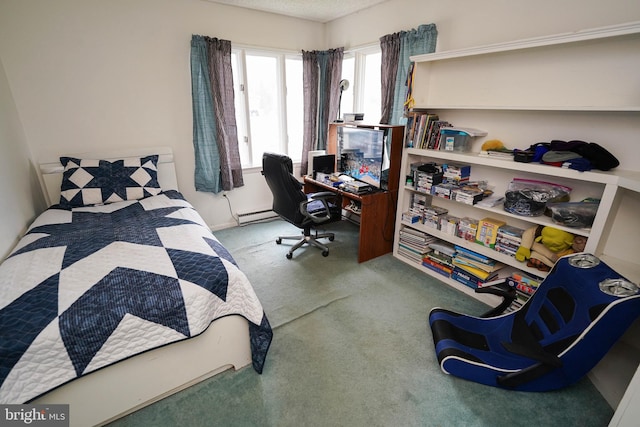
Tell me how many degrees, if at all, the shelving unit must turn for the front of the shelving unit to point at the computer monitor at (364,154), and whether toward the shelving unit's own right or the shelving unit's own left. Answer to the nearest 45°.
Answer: approximately 45° to the shelving unit's own right

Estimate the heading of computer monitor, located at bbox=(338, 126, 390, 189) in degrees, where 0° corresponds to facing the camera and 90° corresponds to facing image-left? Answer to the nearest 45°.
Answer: approximately 45°

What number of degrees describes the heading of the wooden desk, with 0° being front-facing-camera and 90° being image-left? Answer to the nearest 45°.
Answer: approximately 45°

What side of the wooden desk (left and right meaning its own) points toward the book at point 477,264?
left

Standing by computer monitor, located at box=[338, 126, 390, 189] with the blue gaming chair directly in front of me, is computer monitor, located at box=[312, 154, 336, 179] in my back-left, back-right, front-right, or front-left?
back-right

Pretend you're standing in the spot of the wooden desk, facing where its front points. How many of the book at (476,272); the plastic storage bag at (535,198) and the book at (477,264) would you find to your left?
3

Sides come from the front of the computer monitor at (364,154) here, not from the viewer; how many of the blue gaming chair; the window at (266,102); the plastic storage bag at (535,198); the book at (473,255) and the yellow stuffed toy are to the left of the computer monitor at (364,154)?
4

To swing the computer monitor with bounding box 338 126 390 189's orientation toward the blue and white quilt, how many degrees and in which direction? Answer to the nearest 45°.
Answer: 0° — it already faces it

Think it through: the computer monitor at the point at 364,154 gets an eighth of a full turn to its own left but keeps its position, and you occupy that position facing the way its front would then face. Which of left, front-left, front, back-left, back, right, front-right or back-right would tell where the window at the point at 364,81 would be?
back

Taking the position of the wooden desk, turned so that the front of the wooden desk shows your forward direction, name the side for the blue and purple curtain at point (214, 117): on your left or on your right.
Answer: on your right
